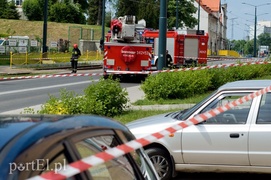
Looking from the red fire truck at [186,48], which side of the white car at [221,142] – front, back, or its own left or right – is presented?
right

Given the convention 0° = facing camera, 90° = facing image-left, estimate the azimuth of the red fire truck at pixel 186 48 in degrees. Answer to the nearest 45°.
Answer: approximately 135°

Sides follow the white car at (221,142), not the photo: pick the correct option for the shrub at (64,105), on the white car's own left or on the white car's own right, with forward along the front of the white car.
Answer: on the white car's own right

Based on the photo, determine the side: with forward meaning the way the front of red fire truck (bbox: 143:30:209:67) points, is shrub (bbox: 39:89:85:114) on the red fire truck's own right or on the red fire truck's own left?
on the red fire truck's own left

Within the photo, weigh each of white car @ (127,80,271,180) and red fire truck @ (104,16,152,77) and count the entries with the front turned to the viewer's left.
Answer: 1

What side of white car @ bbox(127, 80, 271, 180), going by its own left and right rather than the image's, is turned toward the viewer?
left
